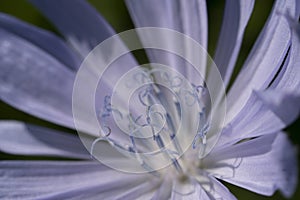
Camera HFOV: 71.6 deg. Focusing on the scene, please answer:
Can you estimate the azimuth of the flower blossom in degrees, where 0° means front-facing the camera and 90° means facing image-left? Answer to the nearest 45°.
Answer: approximately 0°
